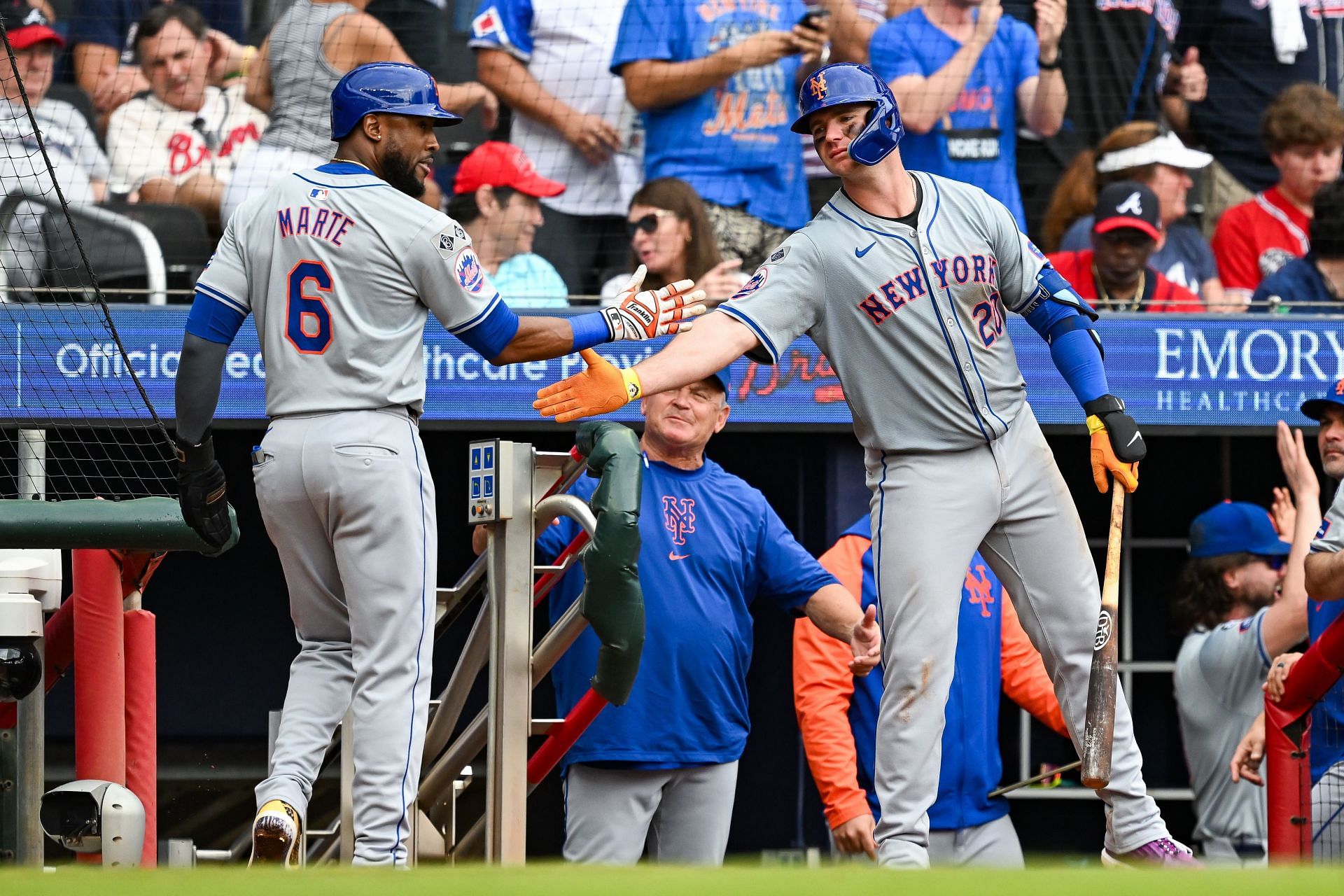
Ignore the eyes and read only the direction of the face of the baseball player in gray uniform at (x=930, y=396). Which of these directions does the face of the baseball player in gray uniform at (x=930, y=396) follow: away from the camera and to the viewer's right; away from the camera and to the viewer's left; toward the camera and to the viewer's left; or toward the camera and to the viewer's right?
toward the camera and to the viewer's left

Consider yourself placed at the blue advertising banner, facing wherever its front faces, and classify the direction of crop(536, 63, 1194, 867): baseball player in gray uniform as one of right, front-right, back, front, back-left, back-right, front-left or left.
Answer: front

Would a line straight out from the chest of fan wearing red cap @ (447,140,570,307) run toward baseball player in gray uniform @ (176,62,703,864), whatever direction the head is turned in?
no

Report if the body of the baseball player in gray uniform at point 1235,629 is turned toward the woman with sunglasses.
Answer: no

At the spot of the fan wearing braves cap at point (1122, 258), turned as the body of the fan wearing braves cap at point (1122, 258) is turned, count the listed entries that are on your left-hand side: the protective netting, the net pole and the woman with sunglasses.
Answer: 0

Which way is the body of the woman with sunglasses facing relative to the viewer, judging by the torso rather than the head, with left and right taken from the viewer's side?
facing the viewer and to the left of the viewer

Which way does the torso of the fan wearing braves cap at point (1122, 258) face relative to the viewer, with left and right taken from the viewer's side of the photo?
facing the viewer

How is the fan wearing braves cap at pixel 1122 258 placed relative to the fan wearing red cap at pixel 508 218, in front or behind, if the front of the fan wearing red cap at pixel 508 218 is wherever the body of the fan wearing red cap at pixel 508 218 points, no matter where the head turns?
in front

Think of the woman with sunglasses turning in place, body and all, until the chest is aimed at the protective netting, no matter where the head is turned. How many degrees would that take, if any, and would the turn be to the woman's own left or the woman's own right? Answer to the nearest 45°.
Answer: approximately 45° to the woman's own right

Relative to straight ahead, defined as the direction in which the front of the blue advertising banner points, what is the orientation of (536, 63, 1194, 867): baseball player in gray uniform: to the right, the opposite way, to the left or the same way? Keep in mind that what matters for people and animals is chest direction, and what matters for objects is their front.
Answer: the same way

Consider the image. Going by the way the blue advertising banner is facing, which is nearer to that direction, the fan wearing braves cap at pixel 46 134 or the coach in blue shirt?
the coach in blue shirt

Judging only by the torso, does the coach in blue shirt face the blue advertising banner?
no

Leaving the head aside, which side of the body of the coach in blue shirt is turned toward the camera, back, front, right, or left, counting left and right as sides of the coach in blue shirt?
front

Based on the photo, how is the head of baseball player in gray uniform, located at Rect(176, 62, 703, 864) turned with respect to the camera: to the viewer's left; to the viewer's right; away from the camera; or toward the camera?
to the viewer's right

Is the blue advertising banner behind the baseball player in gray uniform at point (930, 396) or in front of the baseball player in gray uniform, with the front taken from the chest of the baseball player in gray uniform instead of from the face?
behind

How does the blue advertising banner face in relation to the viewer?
toward the camera

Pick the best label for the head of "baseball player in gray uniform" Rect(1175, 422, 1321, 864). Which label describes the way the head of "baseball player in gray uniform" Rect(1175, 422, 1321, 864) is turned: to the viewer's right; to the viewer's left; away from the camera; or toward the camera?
to the viewer's right

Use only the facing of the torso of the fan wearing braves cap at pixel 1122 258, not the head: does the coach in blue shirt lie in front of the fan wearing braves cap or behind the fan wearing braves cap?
in front
